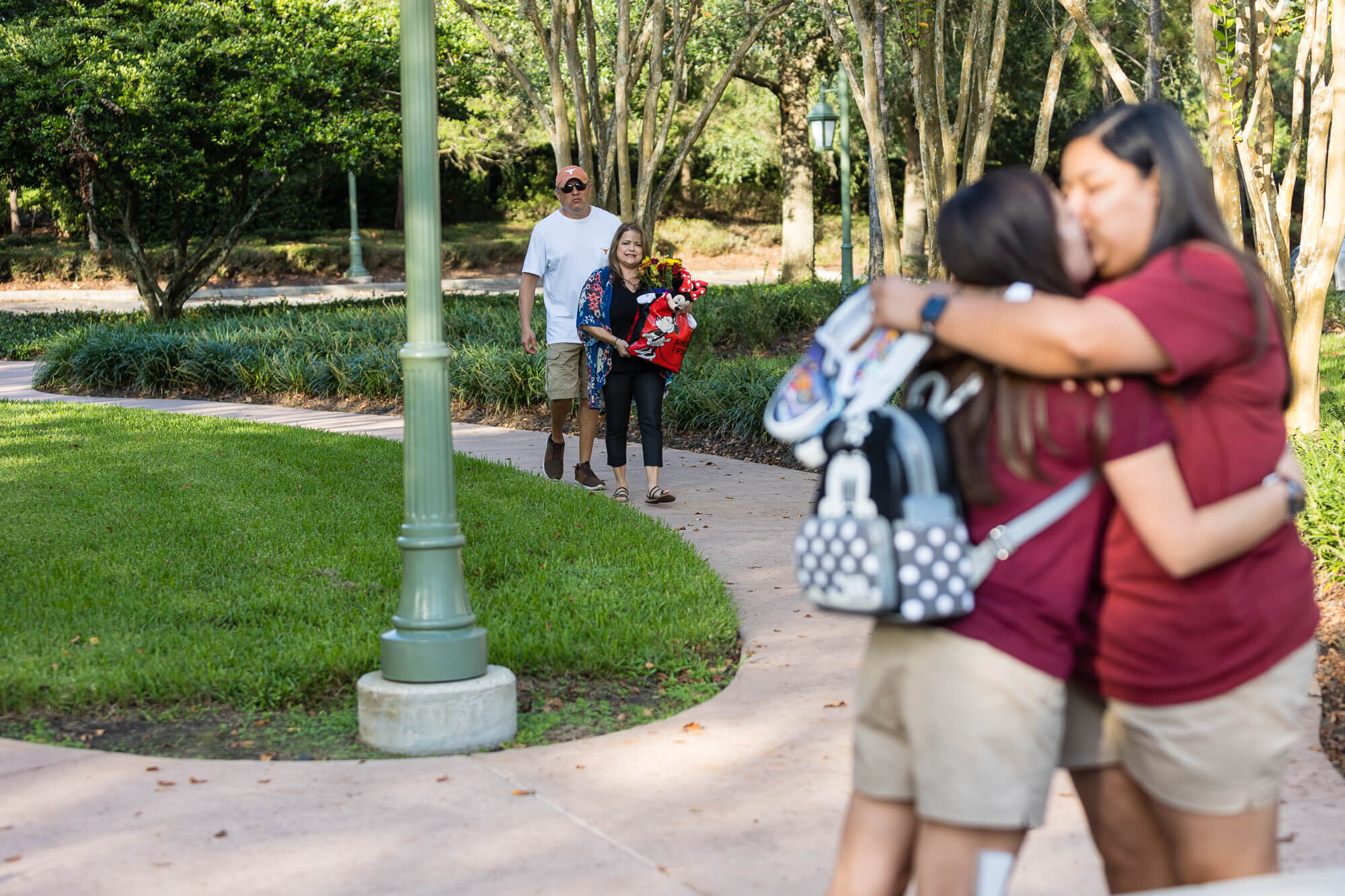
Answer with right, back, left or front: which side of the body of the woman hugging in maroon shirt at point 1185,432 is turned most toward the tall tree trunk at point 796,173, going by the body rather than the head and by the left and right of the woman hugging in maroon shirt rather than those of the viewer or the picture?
right

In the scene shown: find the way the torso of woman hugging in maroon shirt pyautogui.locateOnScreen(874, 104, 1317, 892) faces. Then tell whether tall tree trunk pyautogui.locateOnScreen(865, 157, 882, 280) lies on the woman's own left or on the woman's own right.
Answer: on the woman's own right

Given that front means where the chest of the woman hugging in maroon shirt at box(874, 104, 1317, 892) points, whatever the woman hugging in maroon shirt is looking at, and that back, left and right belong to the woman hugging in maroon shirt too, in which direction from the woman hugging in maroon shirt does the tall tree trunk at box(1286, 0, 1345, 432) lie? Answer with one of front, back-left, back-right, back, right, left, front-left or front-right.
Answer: right

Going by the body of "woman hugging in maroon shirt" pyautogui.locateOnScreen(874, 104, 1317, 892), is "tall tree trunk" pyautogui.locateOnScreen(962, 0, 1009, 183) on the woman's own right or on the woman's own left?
on the woman's own right

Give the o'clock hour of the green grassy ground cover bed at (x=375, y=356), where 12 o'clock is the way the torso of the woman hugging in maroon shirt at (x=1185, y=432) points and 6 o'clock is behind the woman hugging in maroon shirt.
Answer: The green grassy ground cover bed is roughly at 2 o'clock from the woman hugging in maroon shirt.

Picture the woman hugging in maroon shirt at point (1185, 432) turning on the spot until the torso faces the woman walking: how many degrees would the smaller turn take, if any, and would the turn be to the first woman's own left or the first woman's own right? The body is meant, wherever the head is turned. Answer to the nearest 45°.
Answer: approximately 45° to the first woman's own right

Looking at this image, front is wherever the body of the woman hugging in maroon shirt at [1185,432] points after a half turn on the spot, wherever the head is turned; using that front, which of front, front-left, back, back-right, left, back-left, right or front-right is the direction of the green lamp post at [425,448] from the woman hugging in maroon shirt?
back-left

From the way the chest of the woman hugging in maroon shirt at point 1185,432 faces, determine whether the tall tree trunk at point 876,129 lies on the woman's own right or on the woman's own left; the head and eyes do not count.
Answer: on the woman's own right

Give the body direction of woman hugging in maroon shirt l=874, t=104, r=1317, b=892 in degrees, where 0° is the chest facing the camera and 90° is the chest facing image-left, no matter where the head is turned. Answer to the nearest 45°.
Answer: approximately 90°

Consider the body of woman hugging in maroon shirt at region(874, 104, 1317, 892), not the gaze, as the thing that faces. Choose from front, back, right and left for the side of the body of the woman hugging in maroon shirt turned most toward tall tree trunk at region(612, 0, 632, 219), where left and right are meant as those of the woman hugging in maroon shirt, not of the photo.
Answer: right
